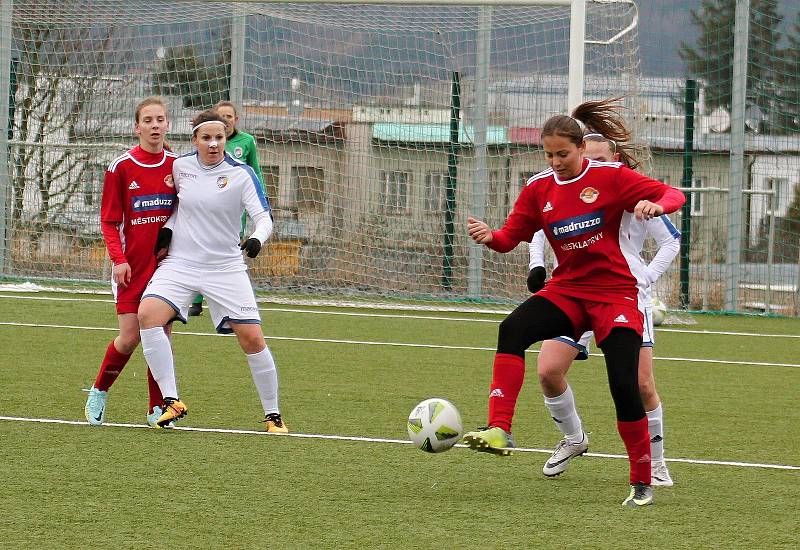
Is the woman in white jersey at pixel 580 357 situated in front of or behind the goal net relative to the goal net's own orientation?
in front

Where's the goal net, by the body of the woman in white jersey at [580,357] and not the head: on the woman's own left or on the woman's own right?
on the woman's own right

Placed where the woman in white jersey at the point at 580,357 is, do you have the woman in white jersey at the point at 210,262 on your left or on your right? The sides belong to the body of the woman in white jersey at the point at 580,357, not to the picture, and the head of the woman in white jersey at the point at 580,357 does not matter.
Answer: on your right

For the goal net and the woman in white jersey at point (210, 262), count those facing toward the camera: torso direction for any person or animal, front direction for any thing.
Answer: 2

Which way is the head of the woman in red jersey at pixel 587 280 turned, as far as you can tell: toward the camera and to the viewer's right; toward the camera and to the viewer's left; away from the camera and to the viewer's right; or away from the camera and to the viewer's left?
toward the camera and to the viewer's left

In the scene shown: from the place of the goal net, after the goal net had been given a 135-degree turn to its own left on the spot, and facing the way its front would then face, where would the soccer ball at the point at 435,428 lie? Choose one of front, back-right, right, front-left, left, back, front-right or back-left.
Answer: back-right

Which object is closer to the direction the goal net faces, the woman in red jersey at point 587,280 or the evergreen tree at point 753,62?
the woman in red jersey

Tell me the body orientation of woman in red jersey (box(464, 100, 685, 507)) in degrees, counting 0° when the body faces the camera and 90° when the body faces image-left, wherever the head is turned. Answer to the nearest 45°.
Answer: approximately 45°

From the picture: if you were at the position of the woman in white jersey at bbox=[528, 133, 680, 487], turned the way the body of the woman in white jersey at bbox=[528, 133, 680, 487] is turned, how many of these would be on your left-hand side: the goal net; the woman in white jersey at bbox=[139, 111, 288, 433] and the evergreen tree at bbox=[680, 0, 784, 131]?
0

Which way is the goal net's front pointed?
toward the camera

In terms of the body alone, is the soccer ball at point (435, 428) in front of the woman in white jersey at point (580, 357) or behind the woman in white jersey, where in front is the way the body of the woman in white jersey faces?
in front

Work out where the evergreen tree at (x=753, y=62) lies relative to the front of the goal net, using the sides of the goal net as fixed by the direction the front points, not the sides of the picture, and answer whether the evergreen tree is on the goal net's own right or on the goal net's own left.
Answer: on the goal net's own left

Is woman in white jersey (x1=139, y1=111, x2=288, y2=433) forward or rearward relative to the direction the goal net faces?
forward

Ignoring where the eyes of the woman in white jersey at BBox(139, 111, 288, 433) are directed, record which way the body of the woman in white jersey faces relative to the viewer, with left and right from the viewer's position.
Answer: facing the viewer

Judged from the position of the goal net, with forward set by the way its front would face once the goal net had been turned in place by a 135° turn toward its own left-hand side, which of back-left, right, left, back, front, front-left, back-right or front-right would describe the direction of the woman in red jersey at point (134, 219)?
back-right

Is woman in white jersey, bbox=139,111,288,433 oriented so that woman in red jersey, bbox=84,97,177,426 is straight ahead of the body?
no

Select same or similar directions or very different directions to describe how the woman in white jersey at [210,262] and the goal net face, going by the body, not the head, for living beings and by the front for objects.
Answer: same or similar directions

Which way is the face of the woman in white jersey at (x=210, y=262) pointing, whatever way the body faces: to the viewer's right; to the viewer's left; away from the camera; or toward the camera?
toward the camera

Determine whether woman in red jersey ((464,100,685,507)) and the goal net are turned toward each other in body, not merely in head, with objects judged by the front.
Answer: no

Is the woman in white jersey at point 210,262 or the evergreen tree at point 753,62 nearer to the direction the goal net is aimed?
the woman in white jersey
